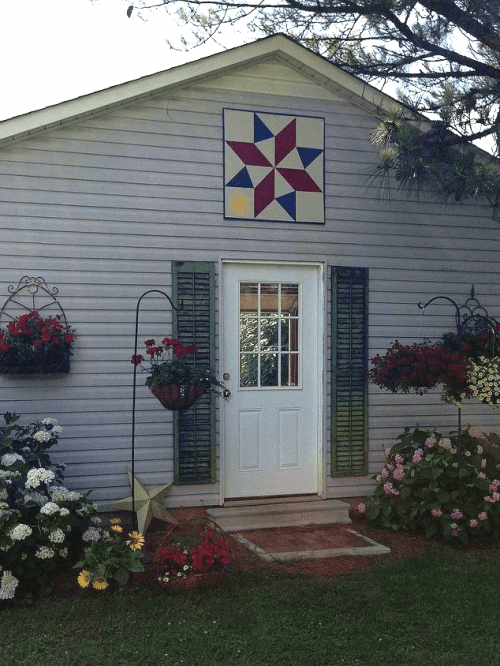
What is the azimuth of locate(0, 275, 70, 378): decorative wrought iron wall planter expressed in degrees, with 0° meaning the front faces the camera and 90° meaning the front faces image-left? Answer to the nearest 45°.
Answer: approximately 0°

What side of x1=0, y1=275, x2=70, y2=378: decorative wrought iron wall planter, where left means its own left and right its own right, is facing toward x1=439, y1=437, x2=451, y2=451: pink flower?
left

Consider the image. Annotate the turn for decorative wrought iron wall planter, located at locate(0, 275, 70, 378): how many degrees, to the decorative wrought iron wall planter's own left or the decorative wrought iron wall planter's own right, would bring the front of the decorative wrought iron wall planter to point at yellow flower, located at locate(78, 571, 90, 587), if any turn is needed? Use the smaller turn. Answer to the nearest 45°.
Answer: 0° — it already faces it

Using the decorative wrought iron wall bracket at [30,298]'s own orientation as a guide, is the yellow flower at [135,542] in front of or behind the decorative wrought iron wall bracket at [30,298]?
in front

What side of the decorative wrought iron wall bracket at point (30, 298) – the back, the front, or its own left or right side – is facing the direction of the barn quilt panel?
left

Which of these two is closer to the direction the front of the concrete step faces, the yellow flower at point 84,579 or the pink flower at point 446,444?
the yellow flower

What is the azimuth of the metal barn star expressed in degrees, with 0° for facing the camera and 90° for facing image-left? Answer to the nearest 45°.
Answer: approximately 0°

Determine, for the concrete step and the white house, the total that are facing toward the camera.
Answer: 2
